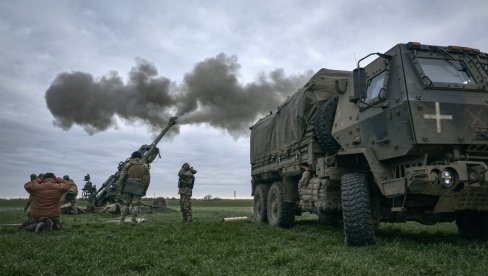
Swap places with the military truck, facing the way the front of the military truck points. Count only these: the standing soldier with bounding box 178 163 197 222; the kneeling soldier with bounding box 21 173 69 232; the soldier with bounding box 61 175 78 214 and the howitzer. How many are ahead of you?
0

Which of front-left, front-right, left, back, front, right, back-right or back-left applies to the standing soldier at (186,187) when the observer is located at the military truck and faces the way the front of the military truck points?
back

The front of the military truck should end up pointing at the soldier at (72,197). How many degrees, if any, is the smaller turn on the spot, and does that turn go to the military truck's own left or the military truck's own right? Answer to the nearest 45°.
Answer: approximately 180°

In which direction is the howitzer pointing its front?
to the viewer's right

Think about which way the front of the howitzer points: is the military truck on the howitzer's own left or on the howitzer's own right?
on the howitzer's own right

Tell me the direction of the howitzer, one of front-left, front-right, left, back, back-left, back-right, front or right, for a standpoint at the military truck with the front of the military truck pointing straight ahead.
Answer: back

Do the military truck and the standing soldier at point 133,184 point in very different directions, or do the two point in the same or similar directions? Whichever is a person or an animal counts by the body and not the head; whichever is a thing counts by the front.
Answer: very different directions

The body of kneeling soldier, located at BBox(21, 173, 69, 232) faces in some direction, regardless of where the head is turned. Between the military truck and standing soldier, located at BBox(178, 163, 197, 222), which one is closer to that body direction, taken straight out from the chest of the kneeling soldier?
the standing soldier

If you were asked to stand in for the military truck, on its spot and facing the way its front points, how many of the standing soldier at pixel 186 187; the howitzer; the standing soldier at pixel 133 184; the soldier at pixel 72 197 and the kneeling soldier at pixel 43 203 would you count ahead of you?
0

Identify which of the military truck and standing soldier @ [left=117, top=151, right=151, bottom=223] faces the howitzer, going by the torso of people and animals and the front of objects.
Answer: the standing soldier

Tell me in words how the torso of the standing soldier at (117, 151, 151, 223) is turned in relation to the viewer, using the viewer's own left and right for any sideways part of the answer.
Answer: facing away from the viewer

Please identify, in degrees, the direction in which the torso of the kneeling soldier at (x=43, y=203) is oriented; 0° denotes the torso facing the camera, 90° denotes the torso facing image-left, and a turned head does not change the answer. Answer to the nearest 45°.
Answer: approximately 180°

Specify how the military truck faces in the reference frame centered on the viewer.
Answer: facing the viewer and to the right of the viewer

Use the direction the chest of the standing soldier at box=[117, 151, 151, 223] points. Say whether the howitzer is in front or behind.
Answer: in front
